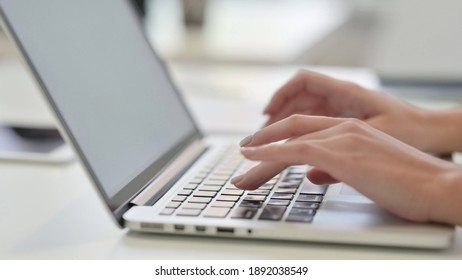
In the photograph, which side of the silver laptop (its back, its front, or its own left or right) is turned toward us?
right
